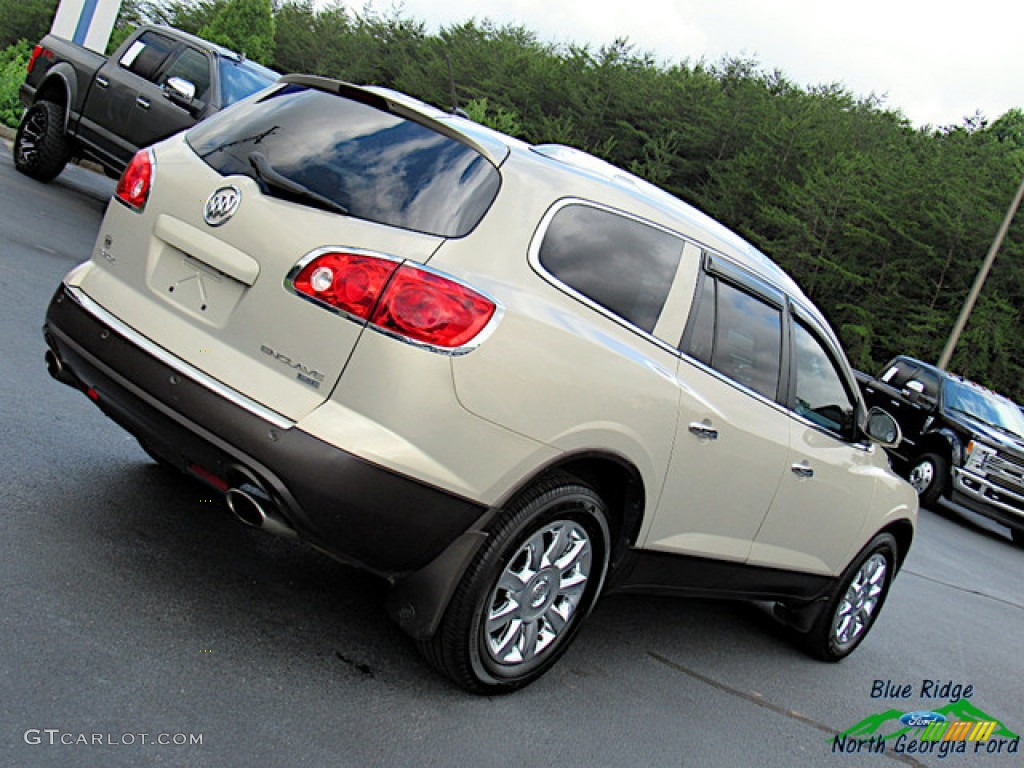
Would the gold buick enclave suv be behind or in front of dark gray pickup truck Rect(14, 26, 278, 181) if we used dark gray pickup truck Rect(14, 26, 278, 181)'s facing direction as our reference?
in front

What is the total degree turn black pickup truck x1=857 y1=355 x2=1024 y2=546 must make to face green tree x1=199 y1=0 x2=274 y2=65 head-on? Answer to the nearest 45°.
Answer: approximately 180°

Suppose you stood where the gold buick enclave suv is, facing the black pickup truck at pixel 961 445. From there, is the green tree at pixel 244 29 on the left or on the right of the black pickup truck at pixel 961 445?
left

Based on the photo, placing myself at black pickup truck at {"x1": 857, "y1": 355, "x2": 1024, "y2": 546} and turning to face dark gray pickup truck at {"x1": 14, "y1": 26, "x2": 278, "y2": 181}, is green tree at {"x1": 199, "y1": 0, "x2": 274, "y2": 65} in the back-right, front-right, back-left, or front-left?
front-right

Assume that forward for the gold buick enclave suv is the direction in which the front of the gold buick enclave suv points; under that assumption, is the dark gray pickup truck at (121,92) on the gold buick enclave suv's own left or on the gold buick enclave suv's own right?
on the gold buick enclave suv's own left

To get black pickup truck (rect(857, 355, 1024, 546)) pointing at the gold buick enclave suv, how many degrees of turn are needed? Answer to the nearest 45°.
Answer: approximately 45° to its right

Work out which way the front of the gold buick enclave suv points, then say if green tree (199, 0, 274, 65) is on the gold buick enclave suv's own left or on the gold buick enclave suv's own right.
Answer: on the gold buick enclave suv's own left

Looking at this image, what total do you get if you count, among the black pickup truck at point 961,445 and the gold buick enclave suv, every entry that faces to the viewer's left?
0

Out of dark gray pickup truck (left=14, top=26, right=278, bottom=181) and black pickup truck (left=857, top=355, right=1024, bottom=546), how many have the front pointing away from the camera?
0

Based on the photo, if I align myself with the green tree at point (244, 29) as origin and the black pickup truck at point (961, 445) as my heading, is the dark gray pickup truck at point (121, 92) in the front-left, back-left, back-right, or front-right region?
front-right

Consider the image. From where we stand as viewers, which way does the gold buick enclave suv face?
facing away from the viewer and to the right of the viewer

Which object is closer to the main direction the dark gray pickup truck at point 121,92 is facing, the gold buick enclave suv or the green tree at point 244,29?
the gold buick enclave suv

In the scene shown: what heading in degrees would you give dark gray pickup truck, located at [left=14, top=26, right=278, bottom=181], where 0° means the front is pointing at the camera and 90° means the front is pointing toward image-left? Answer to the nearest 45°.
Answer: approximately 315°
